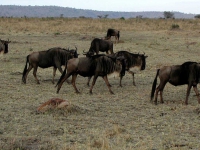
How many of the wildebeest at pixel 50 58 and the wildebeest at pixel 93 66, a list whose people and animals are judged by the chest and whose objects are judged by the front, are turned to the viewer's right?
2

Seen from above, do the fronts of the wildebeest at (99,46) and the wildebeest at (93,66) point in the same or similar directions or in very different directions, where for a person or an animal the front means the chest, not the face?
very different directions

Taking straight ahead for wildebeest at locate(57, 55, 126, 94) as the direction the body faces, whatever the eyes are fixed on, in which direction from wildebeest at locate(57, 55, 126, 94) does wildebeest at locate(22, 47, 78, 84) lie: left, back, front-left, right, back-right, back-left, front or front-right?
back-left

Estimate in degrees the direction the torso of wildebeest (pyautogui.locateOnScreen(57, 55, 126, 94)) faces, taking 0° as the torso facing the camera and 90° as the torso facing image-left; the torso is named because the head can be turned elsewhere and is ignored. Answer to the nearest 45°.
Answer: approximately 270°

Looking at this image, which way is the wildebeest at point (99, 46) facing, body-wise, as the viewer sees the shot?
to the viewer's left

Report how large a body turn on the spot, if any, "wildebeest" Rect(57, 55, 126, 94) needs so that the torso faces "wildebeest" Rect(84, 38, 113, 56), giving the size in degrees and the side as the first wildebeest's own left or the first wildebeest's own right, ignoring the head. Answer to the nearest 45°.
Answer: approximately 90° to the first wildebeest's own left

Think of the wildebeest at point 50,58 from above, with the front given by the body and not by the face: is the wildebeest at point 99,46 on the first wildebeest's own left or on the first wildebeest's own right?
on the first wildebeest's own left

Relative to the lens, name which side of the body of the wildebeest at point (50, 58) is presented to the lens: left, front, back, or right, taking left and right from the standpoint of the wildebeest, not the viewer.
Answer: right

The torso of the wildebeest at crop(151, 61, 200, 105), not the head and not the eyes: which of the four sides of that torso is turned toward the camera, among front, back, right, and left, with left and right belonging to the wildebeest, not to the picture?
right

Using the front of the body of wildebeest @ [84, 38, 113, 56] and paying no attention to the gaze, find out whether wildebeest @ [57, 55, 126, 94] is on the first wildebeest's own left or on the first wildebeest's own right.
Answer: on the first wildebeest's own left

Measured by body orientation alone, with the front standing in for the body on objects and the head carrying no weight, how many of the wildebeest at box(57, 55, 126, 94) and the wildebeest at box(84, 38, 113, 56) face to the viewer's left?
1

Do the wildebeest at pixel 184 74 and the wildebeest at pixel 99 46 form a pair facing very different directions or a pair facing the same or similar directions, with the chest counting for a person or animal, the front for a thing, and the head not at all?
very different directions
